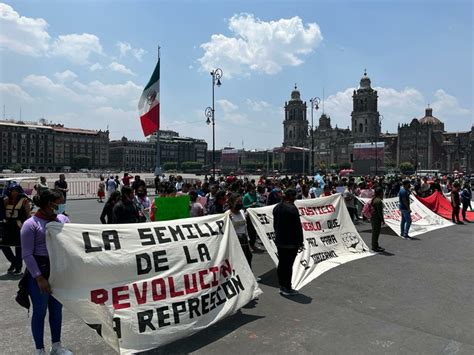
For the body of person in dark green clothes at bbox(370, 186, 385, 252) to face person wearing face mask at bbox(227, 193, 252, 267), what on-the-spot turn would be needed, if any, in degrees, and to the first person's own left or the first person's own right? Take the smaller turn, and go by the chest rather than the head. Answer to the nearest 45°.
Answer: approximately 135° to the first person's own right

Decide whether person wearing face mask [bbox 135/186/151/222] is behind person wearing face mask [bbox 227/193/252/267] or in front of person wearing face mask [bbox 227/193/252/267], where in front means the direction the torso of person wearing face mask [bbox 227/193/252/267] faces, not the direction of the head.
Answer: behind

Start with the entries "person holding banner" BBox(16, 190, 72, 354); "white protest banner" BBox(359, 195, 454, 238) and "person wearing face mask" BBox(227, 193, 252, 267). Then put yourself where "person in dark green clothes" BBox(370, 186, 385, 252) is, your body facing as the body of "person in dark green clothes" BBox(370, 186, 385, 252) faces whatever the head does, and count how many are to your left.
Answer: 1

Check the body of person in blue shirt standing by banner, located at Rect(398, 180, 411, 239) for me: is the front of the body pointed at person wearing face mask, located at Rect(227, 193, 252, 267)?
no

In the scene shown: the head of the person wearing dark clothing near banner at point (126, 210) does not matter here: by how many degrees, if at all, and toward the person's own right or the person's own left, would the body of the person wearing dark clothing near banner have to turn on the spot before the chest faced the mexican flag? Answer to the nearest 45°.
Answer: approximately 135° to the person's own left

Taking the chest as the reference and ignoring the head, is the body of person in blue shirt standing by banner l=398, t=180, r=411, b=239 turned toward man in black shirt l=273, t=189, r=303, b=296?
no

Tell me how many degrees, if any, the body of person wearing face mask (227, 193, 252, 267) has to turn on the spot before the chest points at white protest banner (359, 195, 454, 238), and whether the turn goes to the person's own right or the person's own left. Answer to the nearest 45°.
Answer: approximately 90° to the person's own left

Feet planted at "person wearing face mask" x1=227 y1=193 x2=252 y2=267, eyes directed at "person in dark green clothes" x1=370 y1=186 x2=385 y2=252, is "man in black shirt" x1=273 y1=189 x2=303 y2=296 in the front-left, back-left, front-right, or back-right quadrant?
front-right

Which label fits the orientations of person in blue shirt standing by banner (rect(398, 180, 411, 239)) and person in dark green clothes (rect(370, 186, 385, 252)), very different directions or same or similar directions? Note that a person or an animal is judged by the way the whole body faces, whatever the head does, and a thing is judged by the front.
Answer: same or similar directions

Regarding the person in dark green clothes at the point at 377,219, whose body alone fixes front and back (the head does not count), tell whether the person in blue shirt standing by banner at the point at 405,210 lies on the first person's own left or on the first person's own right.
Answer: on the first person's own left

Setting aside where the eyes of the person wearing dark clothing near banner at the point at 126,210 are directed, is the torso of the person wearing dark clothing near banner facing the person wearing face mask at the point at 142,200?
no

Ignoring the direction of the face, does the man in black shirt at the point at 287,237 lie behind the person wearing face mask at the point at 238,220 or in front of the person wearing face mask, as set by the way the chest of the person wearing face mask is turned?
in front

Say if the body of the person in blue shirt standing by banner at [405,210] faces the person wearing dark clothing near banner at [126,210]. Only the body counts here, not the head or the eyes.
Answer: no

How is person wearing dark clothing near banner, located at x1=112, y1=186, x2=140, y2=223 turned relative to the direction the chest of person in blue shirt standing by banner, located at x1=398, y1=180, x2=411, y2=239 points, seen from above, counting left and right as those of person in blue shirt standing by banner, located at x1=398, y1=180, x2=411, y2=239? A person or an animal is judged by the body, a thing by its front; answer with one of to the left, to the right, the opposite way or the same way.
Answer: the same way

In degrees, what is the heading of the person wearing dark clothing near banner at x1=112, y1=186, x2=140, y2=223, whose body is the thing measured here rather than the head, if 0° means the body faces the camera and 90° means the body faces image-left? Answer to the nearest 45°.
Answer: approximately 315°

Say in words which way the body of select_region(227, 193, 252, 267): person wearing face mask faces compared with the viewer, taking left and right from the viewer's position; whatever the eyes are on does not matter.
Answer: facing the viewer and to the right of the viewer

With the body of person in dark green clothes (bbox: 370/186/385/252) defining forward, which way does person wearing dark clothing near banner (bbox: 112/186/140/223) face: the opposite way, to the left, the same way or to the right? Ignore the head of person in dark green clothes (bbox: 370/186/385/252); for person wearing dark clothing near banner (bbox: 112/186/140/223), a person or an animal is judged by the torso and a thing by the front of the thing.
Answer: the same way
